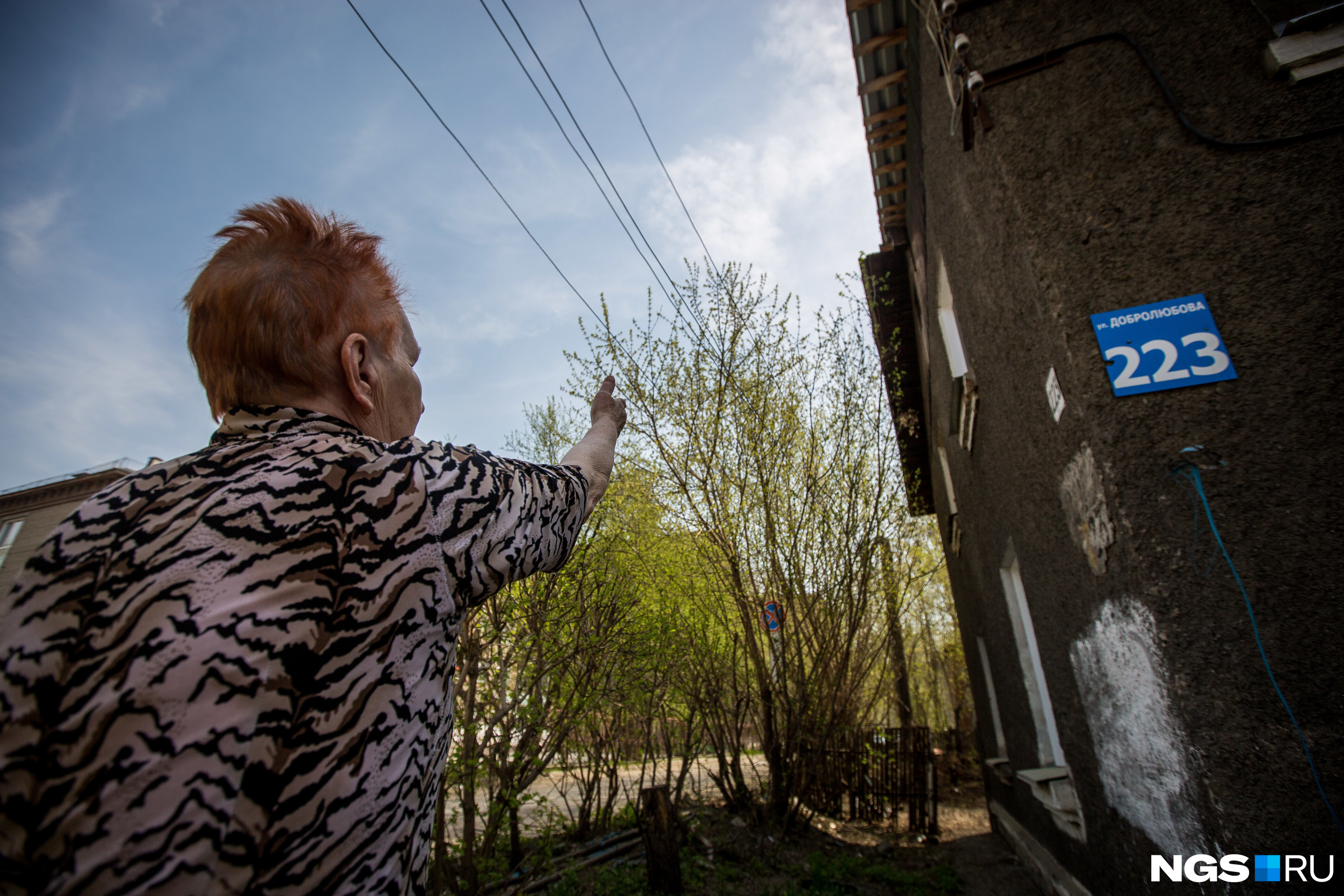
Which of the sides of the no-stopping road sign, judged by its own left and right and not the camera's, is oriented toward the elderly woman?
front

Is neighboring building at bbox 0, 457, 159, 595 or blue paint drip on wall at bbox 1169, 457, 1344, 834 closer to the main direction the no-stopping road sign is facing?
the blue paint drip on wall

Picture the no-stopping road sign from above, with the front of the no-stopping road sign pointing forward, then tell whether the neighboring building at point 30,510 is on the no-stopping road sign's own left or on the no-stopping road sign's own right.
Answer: on the no-stopping road sign's own right

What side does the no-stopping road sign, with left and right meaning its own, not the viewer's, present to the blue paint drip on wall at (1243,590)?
front

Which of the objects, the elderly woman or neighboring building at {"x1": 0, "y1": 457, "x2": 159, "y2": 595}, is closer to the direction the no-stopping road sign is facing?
the elderly woman

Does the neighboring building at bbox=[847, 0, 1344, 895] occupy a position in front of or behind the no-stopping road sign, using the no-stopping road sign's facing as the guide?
in front

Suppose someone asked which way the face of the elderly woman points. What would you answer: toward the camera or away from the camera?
away from the camera

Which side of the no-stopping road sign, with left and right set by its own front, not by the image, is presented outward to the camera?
front
